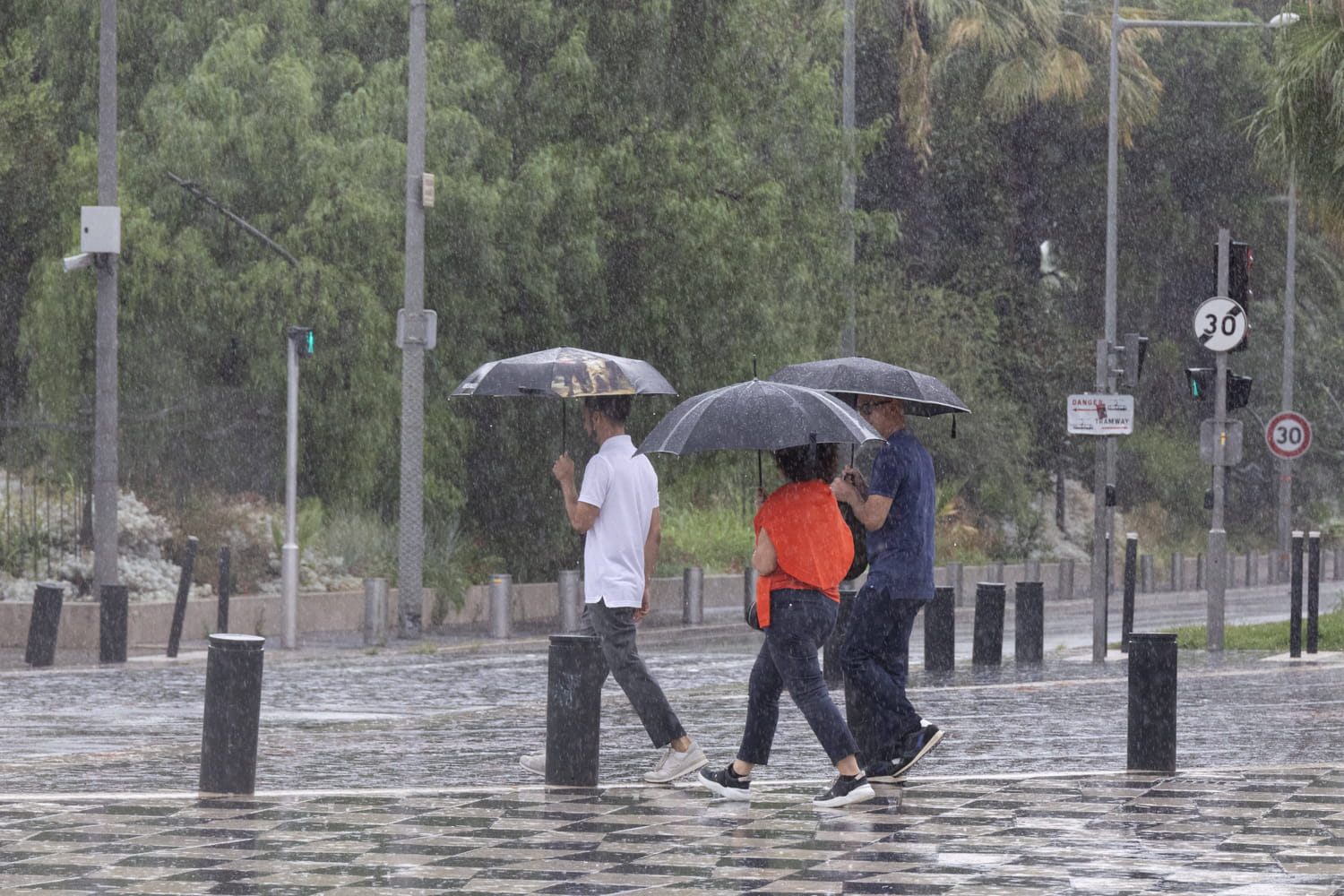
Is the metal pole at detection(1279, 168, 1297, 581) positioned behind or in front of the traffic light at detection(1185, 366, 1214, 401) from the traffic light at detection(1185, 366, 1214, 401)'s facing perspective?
behind

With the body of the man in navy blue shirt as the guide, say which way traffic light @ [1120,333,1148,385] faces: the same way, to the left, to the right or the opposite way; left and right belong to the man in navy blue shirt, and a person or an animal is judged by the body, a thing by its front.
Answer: the opposite way

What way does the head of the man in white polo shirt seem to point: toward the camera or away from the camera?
away from the camera

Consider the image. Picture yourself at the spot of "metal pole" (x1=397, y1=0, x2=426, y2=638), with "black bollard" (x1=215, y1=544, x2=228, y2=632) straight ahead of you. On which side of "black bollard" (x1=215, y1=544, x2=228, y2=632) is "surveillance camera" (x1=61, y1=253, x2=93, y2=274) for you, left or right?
right

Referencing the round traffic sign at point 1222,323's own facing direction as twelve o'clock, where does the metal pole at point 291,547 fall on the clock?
The metal pole is roughly at 3 o'clock from the round traffic sign.

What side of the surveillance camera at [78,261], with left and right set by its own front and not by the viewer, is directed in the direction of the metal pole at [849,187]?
back

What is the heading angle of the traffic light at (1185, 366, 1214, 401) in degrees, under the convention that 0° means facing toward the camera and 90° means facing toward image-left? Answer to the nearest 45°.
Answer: approximately 45°

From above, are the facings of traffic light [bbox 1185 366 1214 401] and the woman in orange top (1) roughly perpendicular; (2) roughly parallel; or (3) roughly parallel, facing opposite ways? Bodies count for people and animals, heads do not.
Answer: roughly perpendicular
